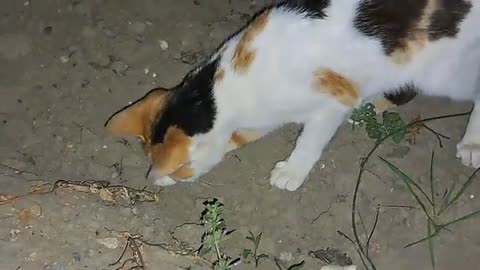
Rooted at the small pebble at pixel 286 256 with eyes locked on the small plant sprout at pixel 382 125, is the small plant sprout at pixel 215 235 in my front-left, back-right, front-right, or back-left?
back-left

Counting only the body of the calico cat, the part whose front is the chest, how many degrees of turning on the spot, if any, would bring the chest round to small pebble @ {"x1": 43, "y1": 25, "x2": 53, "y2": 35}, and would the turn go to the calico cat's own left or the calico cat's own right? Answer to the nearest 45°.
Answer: approximately 45° to the calico cat's own right

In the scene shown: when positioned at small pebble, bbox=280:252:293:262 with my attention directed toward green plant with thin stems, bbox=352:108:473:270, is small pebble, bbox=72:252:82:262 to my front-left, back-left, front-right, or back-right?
back-left

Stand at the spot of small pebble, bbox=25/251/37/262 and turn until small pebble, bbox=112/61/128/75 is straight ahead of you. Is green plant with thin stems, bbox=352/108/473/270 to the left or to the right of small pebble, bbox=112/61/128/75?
right

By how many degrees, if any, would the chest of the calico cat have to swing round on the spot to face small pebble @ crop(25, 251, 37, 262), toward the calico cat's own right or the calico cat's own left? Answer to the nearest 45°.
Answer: approximately 45° to the calico cat's own left

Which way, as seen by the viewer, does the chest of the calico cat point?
to the viewer's left
